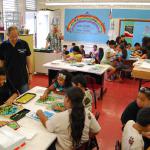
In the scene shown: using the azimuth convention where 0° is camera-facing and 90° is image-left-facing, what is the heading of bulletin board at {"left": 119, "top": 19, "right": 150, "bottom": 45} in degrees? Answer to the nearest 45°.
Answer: approximately 0°

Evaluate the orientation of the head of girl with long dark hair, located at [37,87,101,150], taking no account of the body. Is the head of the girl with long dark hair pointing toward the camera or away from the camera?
away from the camera

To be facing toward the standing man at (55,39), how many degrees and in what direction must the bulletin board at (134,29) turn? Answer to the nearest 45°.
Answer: approximately 90° to its right

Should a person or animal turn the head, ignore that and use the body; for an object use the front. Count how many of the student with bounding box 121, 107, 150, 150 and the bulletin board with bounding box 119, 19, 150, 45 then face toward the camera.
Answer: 1

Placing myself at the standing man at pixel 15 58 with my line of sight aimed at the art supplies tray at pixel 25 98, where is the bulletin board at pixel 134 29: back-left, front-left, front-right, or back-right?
back-left

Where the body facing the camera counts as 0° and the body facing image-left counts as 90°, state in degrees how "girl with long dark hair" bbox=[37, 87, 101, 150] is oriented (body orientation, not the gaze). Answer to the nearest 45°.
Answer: approximately 135°
